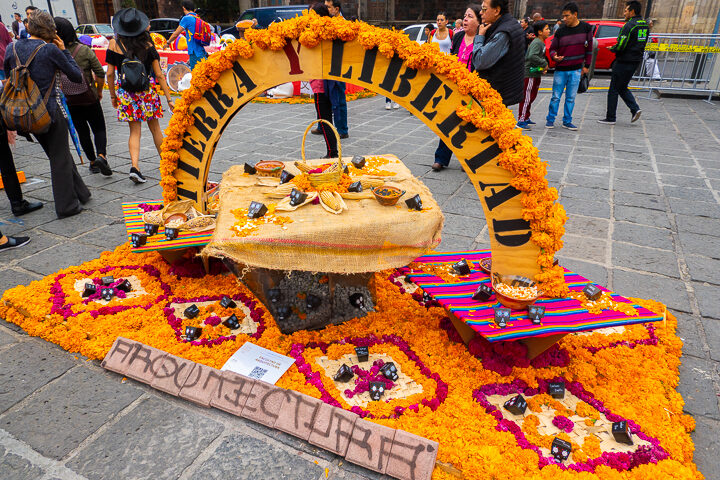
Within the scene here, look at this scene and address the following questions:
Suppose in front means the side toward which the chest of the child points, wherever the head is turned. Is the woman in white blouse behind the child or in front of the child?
behind

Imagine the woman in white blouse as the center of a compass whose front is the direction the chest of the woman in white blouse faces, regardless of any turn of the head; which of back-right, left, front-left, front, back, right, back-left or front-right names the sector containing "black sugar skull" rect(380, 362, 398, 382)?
front-left

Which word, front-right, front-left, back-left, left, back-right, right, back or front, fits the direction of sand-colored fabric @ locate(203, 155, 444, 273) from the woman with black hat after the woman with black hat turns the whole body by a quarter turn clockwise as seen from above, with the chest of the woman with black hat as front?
right

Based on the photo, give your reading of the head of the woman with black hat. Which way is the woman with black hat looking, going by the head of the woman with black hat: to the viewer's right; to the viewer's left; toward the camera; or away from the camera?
away from the camera

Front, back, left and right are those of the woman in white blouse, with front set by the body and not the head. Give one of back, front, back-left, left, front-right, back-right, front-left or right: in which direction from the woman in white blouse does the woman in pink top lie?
front-left

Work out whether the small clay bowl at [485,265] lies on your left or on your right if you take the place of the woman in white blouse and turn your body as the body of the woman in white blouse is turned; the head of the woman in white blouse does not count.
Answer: on your left

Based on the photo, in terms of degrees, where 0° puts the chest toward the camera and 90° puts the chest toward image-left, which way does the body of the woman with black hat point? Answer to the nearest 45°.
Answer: approximately 180°

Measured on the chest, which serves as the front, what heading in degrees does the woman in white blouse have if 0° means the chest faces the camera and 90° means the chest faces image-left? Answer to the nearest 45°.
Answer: approximately 45°

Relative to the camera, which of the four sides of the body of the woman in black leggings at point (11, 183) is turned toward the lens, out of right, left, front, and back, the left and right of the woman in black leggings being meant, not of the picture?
right

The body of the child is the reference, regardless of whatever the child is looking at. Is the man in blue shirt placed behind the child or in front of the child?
behind

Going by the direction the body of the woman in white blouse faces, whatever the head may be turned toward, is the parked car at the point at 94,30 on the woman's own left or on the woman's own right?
on the woman's own right

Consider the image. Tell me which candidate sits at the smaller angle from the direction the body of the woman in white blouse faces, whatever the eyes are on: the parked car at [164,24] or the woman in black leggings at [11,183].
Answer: the woman in black leggings

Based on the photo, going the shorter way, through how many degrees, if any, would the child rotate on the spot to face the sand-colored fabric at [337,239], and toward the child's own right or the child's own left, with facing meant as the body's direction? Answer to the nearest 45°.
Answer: approximately 90° to the child's own right

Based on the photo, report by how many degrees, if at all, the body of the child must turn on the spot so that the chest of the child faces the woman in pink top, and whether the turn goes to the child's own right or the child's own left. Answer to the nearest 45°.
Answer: approximately 90° to the child's own right
